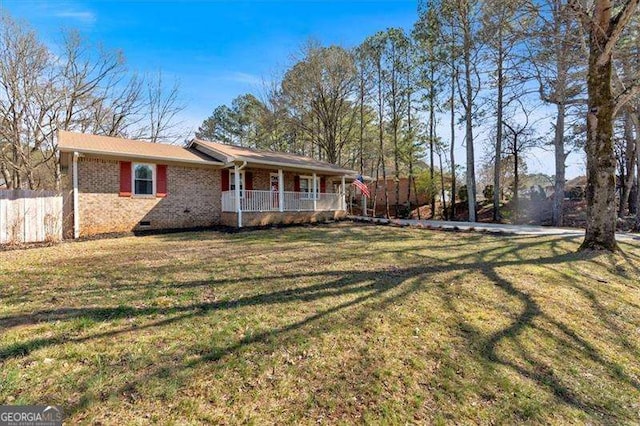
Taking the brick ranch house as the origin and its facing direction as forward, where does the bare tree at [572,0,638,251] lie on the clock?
The bare tree is roughly at 12 o'clock from the brick ranch house.

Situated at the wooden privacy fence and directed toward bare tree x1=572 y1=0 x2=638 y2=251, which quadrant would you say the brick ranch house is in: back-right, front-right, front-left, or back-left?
front-left

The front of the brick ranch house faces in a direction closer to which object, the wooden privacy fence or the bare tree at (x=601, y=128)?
the bare tree

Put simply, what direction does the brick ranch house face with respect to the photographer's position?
facing the viewer and to the right of the viewer

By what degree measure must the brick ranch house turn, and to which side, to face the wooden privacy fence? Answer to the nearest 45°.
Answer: approximately 90° to its right

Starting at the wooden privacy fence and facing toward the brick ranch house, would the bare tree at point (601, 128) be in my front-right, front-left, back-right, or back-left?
front-right

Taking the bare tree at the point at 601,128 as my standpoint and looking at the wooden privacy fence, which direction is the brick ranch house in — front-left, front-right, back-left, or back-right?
front-right
